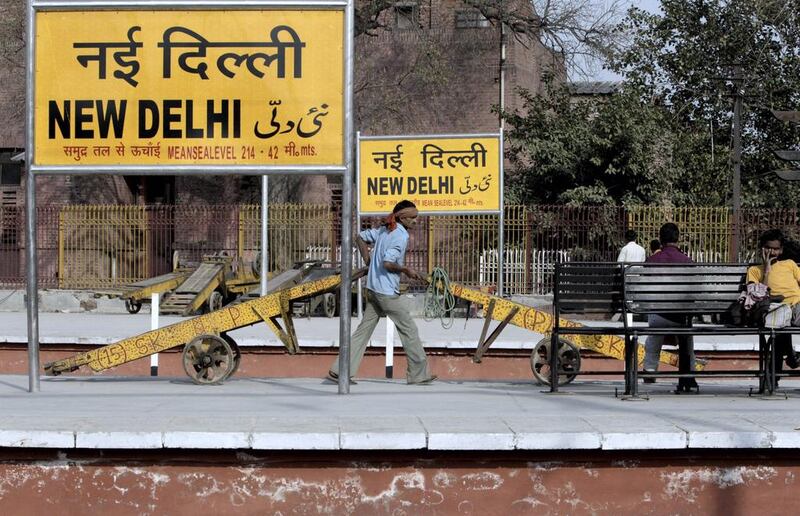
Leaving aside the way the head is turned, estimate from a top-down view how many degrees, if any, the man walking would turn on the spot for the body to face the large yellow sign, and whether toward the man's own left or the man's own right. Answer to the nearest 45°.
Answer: approximately 135° to the man's own right

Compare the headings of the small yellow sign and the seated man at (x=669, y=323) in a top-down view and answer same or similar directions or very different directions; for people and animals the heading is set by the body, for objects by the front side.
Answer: very different directions

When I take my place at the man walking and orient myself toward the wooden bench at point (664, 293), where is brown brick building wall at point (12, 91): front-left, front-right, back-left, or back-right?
back-left

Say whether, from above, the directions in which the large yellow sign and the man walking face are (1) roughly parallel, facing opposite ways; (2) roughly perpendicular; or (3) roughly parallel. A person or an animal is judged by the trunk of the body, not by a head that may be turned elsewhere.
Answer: roughly perpendicular

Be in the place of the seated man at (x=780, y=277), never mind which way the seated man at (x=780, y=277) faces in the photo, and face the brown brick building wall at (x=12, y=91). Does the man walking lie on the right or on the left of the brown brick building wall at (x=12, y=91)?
left

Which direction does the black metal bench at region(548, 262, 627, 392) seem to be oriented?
away from the camera

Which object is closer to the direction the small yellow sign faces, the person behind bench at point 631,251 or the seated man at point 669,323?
the seated man

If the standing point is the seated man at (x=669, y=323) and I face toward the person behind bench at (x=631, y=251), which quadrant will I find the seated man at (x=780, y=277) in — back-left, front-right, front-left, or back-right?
back-right

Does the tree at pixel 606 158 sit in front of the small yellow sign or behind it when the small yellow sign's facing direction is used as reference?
behind

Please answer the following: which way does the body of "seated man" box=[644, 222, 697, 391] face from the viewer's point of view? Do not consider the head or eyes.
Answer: away from the camera

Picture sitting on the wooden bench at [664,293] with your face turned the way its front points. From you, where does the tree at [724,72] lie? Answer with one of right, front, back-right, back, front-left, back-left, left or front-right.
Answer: back

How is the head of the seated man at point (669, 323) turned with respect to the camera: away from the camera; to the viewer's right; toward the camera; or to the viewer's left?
away from the camera
